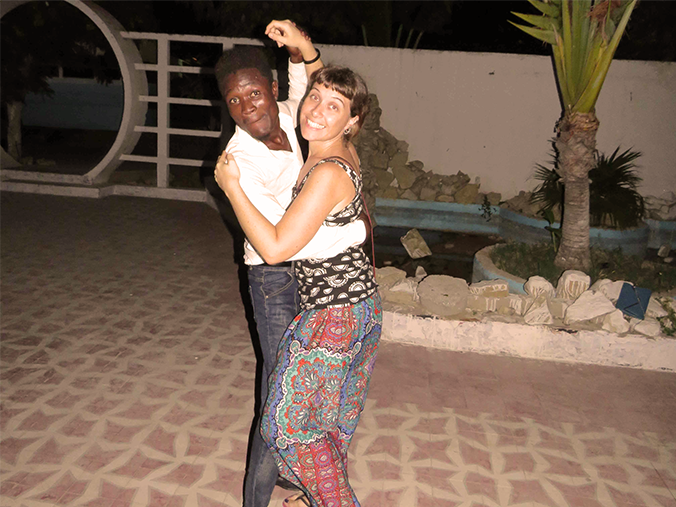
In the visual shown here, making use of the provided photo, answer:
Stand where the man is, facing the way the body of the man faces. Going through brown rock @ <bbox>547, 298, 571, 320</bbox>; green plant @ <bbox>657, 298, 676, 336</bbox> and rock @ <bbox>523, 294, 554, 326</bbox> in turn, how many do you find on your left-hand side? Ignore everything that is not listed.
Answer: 3

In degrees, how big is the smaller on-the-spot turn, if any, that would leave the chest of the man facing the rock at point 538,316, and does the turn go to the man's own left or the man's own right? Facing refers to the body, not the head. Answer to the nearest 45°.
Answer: approximately 90° to the man's own left

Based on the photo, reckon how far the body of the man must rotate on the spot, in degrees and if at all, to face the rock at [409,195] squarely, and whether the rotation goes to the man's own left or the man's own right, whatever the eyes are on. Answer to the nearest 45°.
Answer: approximately 135° to the man's own left

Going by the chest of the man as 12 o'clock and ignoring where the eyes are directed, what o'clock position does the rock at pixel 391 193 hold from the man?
The rock is roughly at 8 o'clock from the man.

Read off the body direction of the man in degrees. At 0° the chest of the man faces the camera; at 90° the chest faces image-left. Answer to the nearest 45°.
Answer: approximately 315°

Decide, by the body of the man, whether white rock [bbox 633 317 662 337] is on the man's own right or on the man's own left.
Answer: on the man's own left
